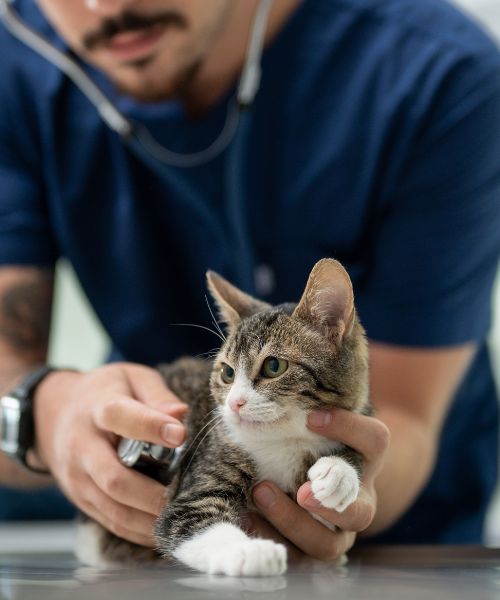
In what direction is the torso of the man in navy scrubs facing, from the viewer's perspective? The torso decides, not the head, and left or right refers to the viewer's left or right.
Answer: facing the viewer

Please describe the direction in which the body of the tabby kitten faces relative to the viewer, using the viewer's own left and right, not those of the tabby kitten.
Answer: facing the viewer and to the right of the viewer
